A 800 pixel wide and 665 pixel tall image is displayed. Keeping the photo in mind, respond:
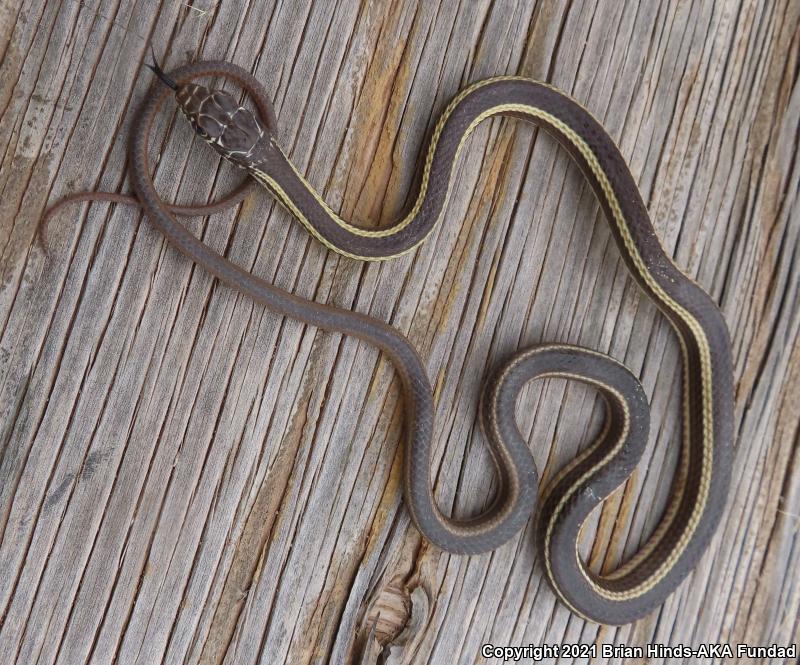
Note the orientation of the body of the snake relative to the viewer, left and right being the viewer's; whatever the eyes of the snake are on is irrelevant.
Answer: facing away from the viewer and to the left of the viewer
